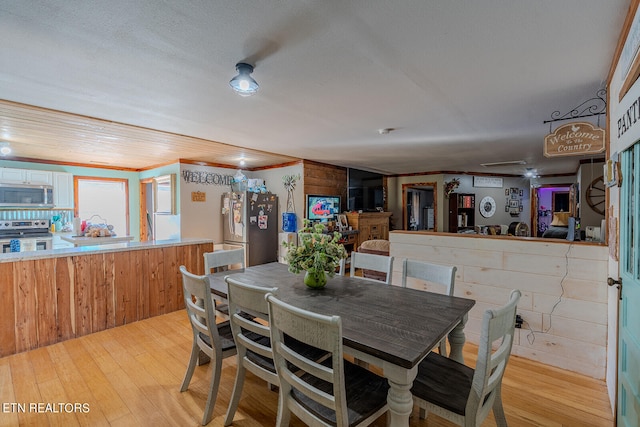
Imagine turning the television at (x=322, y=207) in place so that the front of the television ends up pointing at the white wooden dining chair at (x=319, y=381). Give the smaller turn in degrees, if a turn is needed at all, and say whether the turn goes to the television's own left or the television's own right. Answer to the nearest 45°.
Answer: approximately 45° to the television's own right

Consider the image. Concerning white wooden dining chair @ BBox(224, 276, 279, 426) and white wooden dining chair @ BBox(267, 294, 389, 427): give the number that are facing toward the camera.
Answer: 0

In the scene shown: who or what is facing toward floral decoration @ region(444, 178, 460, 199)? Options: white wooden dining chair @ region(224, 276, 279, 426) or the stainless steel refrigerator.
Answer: the white wooden dining chair

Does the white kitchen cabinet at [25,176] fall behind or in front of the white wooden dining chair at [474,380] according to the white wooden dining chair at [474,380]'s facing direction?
in front

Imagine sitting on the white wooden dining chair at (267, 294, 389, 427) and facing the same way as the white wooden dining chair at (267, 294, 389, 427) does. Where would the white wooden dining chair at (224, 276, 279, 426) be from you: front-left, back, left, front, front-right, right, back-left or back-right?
left

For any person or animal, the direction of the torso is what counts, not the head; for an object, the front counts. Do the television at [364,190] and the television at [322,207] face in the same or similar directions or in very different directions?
same or similar directions

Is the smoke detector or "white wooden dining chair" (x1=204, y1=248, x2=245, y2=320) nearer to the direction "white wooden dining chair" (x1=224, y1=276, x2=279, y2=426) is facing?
the smoke detector

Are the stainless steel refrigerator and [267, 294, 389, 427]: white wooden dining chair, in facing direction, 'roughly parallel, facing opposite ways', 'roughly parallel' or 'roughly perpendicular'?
roughly parallel, facing opposite ways

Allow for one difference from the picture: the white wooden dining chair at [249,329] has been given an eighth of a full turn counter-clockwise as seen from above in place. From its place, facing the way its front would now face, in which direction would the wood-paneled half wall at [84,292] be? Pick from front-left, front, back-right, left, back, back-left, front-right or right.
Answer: front-left

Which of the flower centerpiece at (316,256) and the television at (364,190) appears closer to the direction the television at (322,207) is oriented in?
the flower centerpiece

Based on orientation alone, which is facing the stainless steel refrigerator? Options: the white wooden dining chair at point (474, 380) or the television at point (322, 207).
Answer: the white wooden dining chair

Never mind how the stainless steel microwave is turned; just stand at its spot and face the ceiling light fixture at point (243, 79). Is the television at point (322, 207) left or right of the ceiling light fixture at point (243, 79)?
left

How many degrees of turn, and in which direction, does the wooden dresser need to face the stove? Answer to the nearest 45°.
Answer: approximately 90° to its right

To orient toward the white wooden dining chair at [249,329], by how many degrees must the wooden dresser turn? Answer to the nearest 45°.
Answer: approximately 45° to its right

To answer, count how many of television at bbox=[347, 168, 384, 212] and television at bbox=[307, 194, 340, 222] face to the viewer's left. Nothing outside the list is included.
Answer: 0

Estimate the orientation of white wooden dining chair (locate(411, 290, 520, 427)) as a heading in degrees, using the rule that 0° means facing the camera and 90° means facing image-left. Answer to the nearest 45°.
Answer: approximately 135°

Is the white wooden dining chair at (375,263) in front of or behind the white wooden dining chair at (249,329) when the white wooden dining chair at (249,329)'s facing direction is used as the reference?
in front

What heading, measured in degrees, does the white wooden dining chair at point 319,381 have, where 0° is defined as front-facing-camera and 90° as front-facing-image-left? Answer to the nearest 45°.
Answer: approximately 225°

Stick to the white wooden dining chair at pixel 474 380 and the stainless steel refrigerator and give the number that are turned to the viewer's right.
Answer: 0

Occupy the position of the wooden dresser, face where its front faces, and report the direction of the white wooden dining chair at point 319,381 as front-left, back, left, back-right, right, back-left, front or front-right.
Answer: front-right
